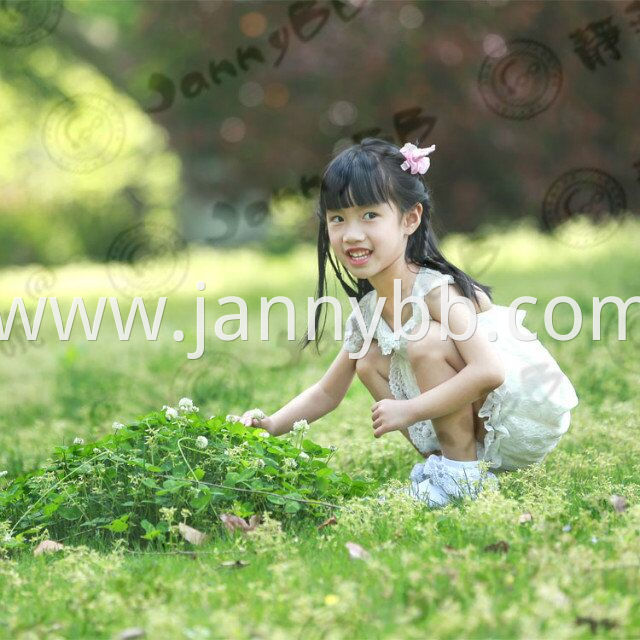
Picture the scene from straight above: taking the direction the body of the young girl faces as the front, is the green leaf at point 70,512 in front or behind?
in front

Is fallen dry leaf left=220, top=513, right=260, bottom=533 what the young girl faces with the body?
yes

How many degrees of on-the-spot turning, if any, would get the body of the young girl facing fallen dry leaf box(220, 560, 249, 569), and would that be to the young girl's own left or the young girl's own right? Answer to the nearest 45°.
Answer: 0° — they already face it

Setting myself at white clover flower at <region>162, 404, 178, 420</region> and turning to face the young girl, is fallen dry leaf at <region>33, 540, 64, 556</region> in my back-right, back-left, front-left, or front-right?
back-right

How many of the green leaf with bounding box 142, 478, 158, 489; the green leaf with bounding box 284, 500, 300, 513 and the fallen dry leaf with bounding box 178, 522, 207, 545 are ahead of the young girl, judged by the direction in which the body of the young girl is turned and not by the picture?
3

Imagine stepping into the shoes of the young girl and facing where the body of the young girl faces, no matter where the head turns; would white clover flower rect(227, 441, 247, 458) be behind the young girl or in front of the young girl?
in front

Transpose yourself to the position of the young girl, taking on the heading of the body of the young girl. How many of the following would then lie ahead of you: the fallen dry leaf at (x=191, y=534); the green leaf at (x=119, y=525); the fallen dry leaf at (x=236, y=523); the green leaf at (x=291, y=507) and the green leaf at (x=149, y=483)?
5

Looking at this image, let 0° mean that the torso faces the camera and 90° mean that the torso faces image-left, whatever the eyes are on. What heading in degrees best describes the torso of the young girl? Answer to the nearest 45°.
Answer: approximately 45°

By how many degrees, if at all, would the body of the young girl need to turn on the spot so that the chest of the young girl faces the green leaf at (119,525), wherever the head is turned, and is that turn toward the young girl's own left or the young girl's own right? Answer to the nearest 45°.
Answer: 0° — they already face it

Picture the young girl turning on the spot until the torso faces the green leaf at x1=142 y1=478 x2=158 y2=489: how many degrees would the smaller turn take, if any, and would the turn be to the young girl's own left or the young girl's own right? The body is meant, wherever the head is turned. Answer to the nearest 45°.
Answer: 0° — they already face it

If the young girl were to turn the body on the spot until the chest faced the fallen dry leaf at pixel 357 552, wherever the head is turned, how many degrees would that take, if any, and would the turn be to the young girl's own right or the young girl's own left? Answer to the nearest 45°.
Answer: approximately 45° to the young girl's own left

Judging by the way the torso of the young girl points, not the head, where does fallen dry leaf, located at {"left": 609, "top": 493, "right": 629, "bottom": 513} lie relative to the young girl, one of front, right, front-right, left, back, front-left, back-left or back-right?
left
